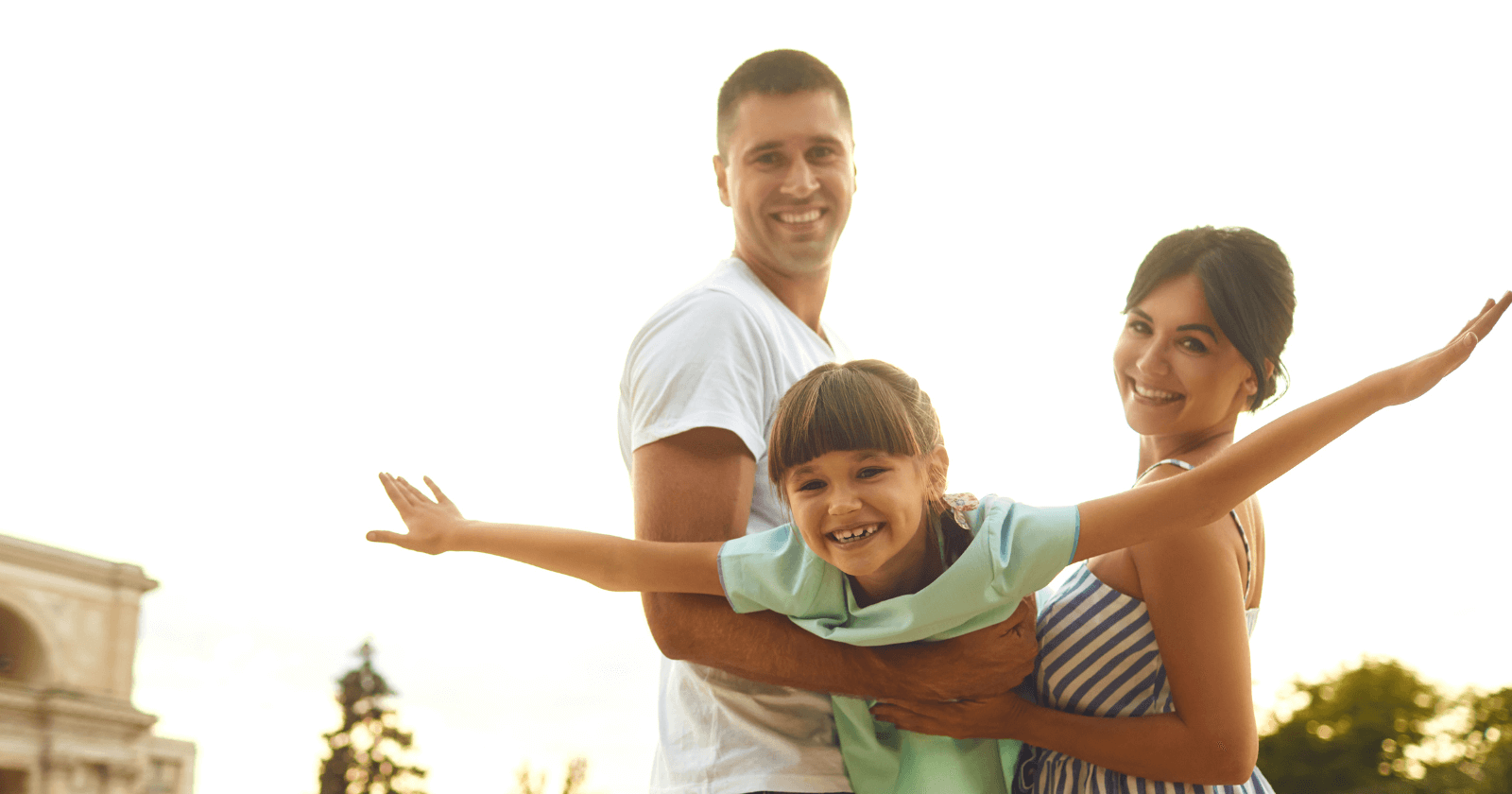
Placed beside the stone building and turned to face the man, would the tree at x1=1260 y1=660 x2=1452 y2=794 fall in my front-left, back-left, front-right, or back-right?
front-left

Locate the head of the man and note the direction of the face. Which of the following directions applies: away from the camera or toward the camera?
toward the camera

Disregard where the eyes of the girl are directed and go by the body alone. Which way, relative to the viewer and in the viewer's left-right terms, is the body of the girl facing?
facing the viewer

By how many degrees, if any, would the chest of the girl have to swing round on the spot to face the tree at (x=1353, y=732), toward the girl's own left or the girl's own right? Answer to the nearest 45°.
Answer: approximately 180°

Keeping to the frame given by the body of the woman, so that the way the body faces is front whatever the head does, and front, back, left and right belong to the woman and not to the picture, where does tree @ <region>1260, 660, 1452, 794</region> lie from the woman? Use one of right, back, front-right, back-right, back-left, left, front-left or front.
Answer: right

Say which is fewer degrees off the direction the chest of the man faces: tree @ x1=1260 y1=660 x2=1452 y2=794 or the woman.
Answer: the woman

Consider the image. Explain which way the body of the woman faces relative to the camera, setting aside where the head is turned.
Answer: to the viewer's left

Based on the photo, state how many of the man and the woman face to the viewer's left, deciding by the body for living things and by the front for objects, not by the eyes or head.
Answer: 1

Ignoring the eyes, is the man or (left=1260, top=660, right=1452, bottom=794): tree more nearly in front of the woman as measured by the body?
the man

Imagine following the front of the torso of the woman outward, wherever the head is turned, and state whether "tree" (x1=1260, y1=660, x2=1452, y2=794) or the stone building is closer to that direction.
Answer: the stone building

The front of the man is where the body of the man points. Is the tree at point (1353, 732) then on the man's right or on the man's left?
on the man's left

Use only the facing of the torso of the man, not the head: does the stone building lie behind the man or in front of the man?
behind

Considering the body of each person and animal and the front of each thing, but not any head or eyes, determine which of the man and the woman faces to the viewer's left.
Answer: the woman

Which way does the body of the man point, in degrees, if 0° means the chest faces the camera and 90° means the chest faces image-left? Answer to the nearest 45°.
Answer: approximately 315°
